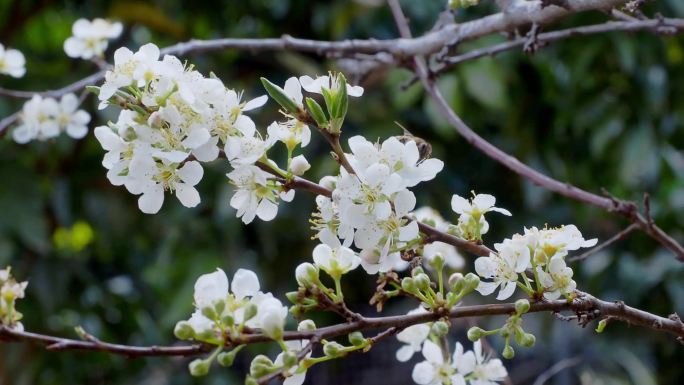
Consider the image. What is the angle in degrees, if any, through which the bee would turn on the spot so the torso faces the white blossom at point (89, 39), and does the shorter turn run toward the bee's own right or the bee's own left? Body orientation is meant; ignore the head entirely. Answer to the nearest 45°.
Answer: approximately 45° to the bee's own right
